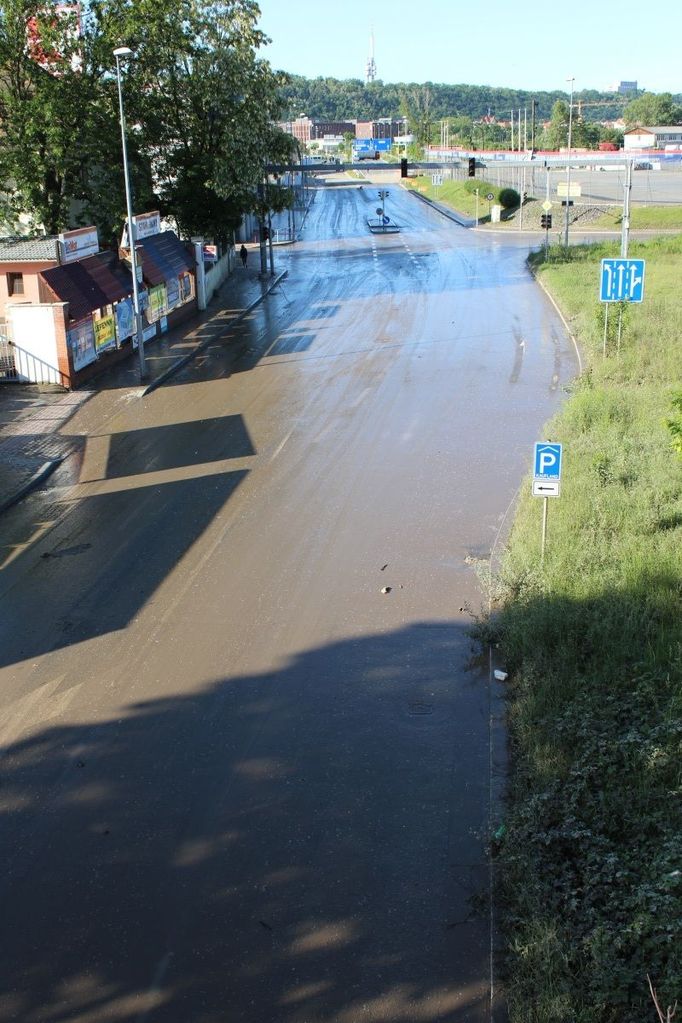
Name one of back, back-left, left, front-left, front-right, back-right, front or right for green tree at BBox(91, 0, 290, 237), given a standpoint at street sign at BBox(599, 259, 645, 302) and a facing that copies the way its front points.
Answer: back-right

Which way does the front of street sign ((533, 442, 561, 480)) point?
toward the camera

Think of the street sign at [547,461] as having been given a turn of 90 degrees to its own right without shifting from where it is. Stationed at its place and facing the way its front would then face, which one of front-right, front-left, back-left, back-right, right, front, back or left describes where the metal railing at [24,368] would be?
front-right

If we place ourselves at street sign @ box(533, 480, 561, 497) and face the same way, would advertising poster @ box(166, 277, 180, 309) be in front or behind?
behind

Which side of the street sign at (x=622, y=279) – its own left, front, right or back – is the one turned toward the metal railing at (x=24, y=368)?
right

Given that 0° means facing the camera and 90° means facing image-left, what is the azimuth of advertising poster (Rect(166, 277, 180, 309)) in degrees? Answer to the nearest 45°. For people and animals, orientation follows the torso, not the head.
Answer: approximately 315°

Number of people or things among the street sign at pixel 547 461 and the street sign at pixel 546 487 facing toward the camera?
2

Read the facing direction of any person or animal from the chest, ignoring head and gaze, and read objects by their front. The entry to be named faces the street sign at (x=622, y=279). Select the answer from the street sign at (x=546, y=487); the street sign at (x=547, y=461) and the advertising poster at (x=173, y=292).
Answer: the advertising poster

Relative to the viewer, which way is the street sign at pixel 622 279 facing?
toward the camera

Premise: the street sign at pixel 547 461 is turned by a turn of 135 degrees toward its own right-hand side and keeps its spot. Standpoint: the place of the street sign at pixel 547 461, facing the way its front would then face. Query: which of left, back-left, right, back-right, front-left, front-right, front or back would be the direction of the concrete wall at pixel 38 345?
front

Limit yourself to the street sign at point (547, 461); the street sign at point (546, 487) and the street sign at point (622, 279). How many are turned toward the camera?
3

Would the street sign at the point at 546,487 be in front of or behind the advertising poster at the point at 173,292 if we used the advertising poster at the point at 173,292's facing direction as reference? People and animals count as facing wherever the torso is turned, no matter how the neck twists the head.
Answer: in front

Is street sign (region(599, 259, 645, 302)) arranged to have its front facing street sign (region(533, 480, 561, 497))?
yes

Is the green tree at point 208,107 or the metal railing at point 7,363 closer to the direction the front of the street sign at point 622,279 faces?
the metal railing
